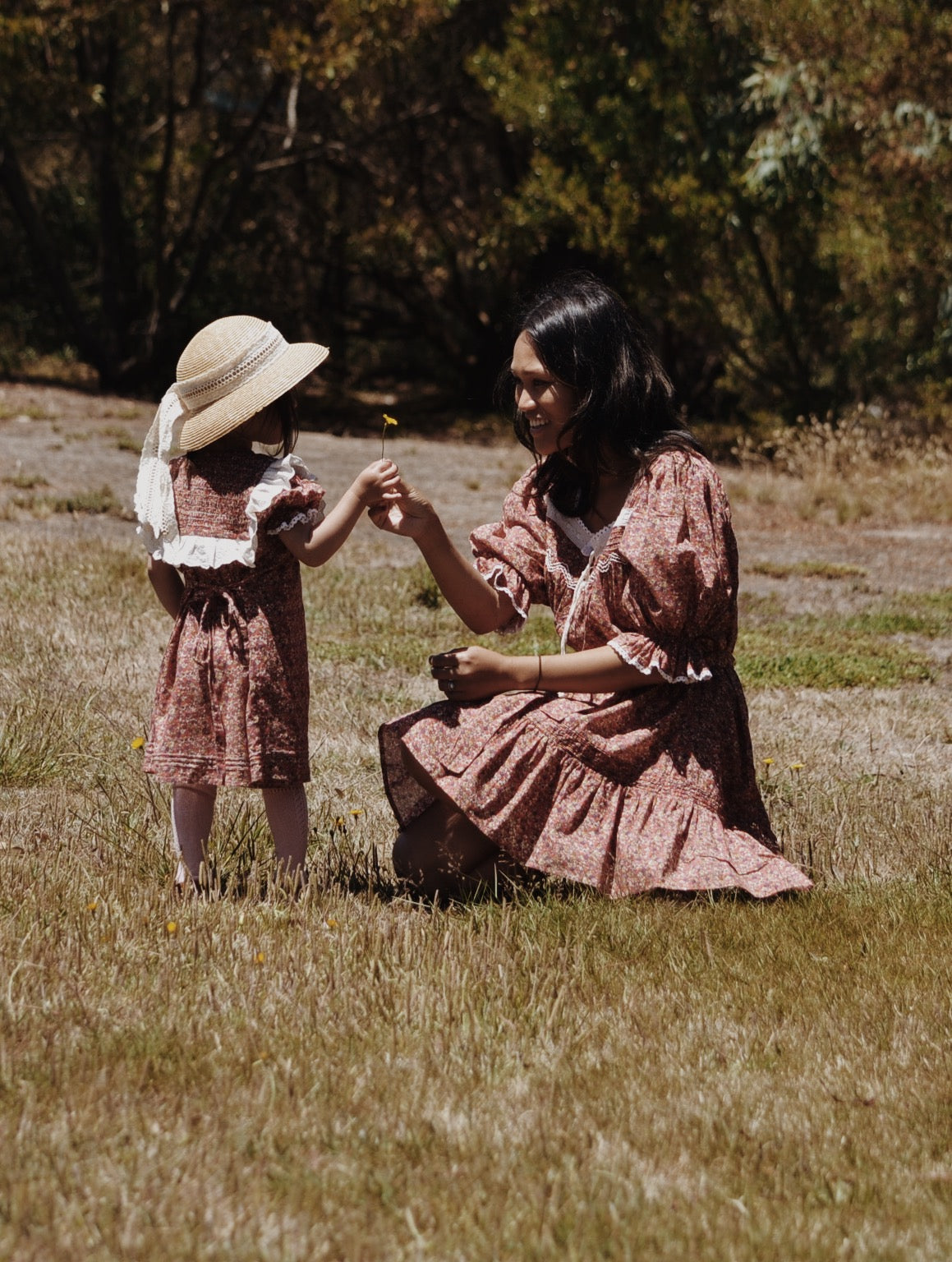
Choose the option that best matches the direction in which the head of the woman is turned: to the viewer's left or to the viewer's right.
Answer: to the viewer's left

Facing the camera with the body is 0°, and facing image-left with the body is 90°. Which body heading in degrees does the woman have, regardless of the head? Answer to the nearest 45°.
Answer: approximately 45°

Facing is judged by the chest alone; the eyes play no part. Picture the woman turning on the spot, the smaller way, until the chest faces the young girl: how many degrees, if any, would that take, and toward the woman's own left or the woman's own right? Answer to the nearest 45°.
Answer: approximately 45° to the woman's own right

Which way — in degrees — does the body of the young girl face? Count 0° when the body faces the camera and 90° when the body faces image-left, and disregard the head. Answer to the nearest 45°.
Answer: approximately 225°

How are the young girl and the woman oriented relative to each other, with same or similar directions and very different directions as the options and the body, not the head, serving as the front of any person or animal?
very different directions

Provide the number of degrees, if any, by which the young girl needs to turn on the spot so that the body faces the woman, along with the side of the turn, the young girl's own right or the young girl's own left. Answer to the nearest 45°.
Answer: approximately 45° to the young girl's own right
